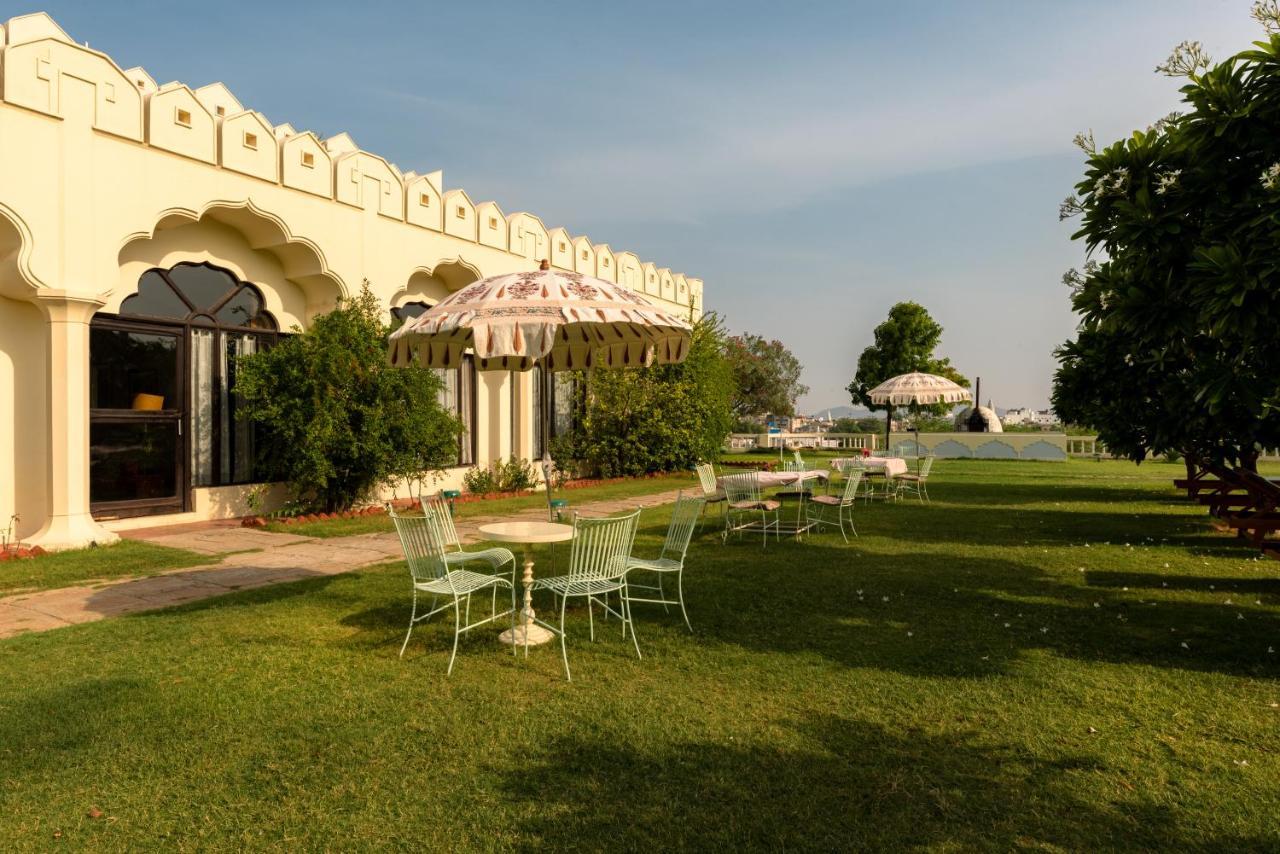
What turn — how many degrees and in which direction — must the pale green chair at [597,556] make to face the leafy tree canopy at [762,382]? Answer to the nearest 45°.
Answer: approximately 45° to its right

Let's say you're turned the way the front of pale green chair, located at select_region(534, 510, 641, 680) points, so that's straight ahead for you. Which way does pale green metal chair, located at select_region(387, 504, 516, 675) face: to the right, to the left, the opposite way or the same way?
to the right

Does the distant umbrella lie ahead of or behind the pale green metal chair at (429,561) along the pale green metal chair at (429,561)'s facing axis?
ahead

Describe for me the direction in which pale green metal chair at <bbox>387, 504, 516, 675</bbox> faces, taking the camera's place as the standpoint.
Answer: facing away from the viewer and to the right of the viewer

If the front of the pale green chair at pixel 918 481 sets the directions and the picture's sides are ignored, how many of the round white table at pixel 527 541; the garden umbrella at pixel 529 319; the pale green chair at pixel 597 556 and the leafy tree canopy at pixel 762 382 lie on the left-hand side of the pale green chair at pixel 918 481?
3

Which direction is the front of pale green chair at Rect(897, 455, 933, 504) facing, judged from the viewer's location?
facing to the left of the viewer

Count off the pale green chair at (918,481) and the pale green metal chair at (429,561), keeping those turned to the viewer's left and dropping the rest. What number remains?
1

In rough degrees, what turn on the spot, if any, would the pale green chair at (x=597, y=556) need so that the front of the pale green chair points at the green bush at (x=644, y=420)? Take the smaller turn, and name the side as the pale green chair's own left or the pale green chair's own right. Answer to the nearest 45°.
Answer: approximately 45° to the pale green chair's own right

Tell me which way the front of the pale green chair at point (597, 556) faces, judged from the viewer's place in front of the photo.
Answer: facing away from the viewer and to the left of the viewer

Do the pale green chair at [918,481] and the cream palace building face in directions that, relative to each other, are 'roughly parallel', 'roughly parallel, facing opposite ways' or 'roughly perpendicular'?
roughly parallel, facing opposite ways

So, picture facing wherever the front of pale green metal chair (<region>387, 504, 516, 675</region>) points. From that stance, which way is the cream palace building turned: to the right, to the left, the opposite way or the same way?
to the right

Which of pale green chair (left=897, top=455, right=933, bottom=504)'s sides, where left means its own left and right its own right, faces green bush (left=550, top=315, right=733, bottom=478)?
front

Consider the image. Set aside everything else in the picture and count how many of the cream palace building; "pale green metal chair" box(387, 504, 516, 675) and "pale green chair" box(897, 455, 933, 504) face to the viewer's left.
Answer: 1

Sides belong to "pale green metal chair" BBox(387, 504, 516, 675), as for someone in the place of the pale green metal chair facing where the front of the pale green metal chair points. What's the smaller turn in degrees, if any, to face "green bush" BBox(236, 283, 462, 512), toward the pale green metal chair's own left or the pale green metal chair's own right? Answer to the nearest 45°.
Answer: approximately 45° to the pale green metal chair's own left
